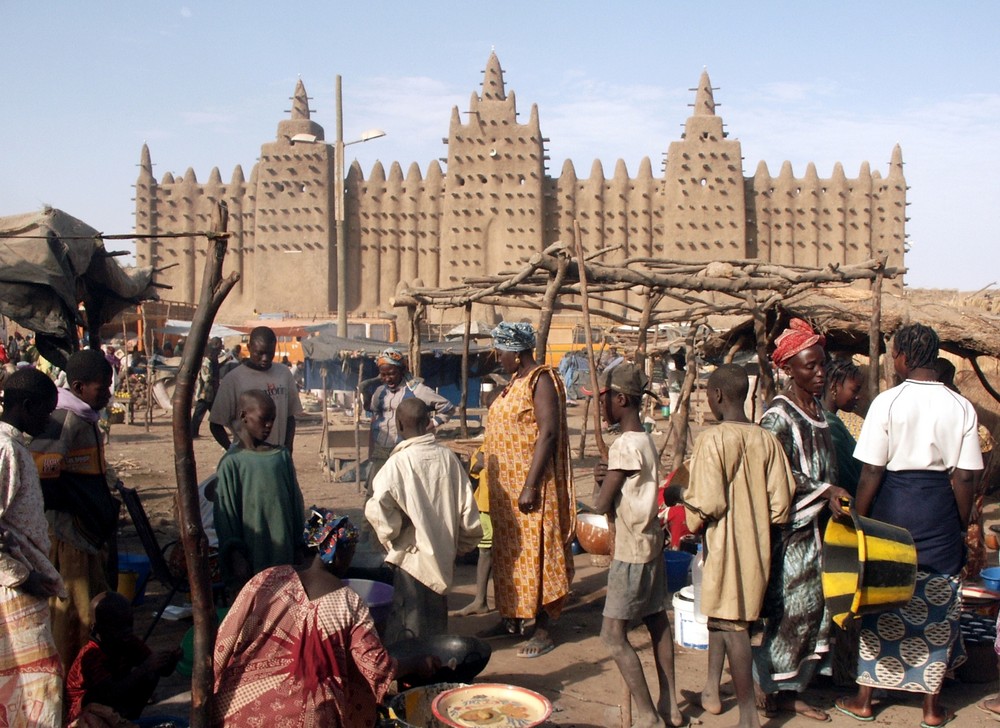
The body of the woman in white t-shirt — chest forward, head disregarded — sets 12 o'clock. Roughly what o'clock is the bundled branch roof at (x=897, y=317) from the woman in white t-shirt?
The bundled branch roof is roughly at 12 o'clock from the woman in white t-shirt.

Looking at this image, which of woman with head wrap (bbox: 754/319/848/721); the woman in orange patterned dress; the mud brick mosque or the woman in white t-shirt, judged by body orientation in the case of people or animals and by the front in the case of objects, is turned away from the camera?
the woman in white t-shirt

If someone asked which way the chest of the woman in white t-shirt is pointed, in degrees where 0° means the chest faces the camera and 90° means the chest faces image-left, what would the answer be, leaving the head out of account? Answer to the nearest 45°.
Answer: approximately 180°

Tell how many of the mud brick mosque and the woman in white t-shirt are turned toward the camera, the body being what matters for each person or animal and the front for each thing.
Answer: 1

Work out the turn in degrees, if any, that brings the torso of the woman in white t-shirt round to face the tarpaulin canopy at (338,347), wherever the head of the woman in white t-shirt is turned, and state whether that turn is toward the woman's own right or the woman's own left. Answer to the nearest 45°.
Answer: approximately 45° to the woman's own left

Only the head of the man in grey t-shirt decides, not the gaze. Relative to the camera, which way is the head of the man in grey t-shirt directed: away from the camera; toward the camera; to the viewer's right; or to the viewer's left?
toward the camera

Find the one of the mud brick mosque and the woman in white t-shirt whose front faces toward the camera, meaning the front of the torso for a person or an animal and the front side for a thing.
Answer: the mud brick mosque

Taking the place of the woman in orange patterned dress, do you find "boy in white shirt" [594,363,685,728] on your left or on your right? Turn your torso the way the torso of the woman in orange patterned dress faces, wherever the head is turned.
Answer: on your left

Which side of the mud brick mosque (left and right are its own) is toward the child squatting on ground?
front

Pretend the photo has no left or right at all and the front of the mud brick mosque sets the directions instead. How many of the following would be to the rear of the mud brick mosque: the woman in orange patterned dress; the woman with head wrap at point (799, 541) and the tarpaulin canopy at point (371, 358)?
0

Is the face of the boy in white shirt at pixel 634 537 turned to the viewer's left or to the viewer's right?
to the viewer's left

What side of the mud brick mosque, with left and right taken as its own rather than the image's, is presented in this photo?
front

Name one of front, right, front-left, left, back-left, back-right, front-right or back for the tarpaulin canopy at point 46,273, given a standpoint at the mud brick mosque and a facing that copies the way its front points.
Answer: front

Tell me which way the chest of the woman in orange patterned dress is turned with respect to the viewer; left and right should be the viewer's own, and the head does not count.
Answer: facing the viewer and to the left of the viewer
